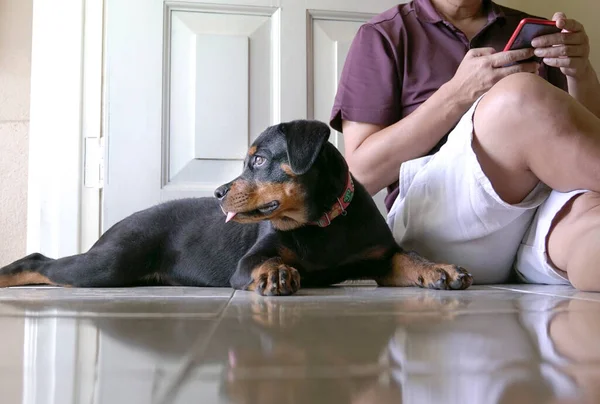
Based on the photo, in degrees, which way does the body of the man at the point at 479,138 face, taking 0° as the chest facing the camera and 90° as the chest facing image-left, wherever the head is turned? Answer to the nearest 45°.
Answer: approximately 315°

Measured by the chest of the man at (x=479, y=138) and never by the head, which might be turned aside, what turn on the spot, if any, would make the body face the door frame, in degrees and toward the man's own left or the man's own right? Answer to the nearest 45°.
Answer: approximately 135° to the man's own right

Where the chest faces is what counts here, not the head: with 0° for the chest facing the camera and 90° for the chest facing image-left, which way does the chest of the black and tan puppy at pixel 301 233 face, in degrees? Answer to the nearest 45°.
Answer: approximately 315°

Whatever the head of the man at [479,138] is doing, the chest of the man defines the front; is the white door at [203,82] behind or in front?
behind
